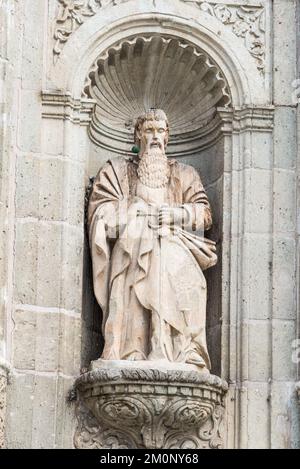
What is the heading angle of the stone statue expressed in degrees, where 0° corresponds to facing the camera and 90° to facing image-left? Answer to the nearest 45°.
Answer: approximately 0°
